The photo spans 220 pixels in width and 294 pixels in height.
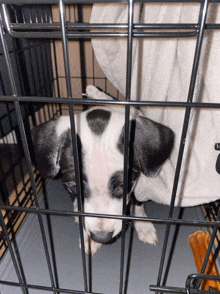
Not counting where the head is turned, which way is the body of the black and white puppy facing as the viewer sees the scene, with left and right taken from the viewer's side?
facing the viewer
